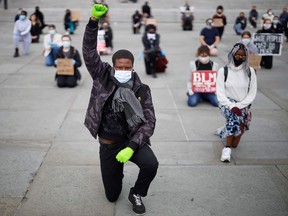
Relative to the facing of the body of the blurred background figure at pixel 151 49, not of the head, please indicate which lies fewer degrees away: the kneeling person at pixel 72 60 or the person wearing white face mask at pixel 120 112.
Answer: the person wearing white face mask

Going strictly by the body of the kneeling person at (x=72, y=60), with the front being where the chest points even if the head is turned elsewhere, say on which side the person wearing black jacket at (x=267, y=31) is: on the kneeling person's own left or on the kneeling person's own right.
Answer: on the kneeling person's own left

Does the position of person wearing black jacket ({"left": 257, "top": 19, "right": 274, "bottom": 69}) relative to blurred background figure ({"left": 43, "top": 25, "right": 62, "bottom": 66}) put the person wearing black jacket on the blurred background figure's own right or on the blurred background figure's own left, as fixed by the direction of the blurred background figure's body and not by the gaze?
on the blurred background figure's own left

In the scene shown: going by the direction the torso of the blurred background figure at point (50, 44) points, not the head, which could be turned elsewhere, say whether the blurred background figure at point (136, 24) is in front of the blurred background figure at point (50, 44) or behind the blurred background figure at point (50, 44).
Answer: behind

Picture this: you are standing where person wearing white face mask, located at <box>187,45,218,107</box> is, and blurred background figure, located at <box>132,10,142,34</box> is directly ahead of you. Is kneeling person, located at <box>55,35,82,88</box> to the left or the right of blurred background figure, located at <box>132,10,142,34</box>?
left
